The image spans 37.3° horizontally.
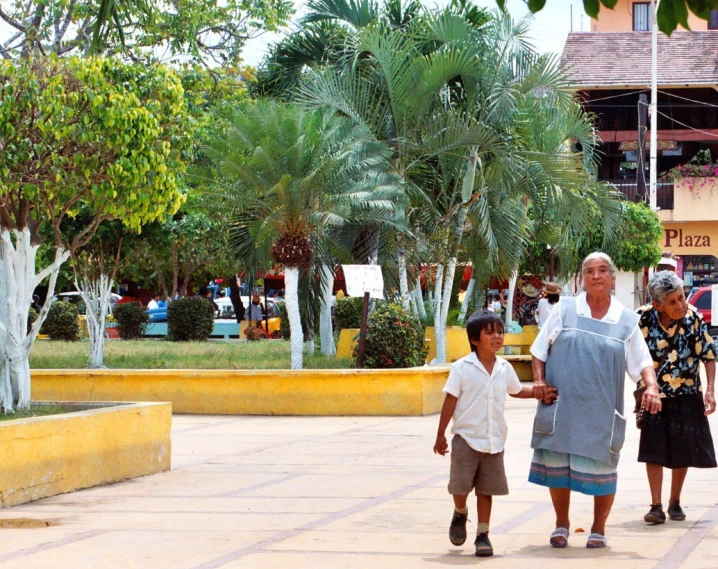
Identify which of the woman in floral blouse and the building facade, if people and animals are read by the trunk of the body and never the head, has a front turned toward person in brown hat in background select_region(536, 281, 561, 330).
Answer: the building facade

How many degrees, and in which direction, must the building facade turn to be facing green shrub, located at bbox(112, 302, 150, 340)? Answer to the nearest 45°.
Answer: approximately 45° to its right

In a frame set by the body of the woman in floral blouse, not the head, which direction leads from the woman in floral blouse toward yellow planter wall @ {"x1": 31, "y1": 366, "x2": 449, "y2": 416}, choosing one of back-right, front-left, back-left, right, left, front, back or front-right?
back-right

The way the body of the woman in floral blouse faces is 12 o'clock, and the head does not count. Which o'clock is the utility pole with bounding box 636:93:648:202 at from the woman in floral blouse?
The utility pole is roughly at 6 o'clock from the woman in floral blouse.

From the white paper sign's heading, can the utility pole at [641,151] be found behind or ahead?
behind
